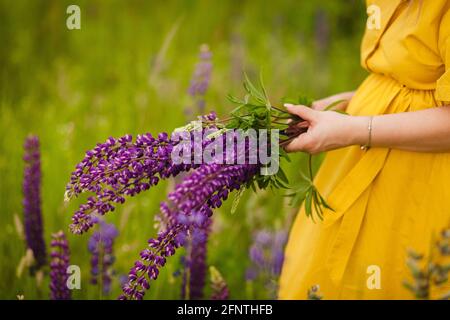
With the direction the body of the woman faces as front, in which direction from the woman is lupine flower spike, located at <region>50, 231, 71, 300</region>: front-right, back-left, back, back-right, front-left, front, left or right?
front-right

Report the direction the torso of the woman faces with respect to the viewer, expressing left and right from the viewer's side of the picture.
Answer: facing the viewer and to the left of the viewer

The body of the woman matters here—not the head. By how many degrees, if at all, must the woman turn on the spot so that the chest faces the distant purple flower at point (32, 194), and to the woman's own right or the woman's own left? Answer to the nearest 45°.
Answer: approximately 45° to the woman's own right

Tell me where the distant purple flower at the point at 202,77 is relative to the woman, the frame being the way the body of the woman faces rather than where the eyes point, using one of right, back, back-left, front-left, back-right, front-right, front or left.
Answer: right
